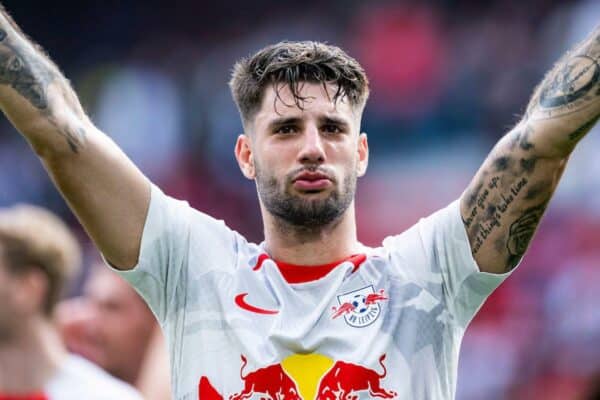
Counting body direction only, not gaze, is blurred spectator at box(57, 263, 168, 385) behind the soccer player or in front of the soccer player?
behind
